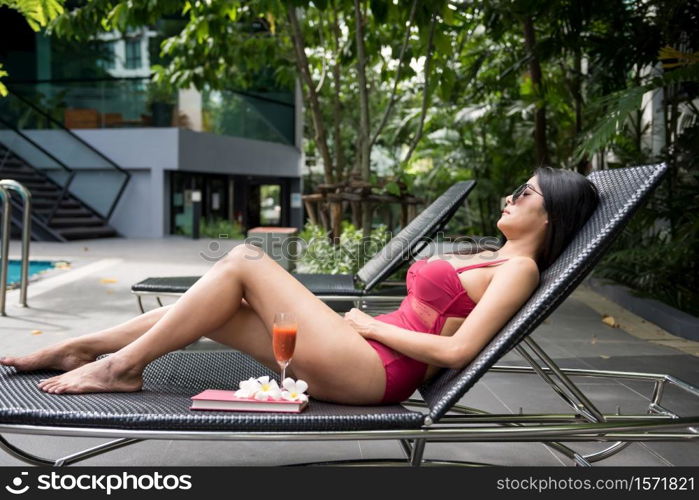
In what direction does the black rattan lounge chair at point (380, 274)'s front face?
to the viewer's left

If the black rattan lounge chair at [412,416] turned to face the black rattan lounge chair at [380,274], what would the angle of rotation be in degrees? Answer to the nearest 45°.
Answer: approximately 90° to its right

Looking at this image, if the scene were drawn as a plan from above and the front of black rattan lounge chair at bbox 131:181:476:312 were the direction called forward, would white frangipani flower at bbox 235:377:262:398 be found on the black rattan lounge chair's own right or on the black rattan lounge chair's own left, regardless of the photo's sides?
on the black rattan lounge chair's own left

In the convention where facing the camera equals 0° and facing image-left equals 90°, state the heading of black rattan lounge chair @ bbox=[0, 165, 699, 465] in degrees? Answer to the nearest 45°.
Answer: approximately 90°

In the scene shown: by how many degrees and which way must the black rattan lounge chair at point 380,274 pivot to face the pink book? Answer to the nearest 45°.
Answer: approximately 90° to its left

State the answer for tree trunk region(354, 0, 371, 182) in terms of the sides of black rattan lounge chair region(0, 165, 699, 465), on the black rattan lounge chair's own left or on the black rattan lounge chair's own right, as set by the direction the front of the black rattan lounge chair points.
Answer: on the black rattan lounge chair's own right

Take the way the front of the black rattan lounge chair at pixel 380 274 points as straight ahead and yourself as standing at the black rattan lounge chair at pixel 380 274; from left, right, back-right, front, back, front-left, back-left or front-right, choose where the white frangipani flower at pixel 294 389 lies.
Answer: left

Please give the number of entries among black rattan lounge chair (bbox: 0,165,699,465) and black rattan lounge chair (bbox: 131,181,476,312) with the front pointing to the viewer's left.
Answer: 2

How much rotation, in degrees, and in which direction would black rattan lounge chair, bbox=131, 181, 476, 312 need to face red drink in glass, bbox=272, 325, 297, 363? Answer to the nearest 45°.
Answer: approximately 90° to its left

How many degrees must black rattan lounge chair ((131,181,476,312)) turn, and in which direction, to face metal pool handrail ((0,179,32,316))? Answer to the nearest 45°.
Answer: approximately 45° to its right

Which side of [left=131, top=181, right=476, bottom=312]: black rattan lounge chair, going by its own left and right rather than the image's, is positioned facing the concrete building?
right

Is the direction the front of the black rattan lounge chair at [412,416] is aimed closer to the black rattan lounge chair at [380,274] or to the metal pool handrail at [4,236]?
the metal pool handrail
